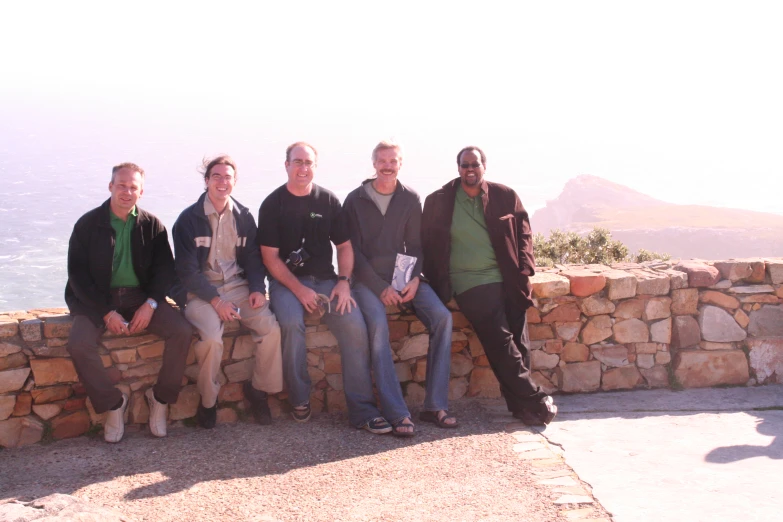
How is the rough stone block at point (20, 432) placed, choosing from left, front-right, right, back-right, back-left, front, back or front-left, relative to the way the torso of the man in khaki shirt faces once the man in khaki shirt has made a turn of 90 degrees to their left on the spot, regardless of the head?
back

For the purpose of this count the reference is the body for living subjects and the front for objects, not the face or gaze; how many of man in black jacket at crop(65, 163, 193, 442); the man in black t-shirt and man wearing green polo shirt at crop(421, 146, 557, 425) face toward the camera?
3

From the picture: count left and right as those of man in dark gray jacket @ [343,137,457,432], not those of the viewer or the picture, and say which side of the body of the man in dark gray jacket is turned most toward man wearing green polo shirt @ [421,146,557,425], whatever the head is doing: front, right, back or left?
left

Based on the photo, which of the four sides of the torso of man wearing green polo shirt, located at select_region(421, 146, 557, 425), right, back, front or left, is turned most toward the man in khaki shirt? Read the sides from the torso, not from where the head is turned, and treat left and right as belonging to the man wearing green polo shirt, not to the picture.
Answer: right

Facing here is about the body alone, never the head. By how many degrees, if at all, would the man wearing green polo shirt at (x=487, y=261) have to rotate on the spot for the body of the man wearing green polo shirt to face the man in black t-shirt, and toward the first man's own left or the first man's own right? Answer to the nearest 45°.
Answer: approximately 90° to the first man's own right

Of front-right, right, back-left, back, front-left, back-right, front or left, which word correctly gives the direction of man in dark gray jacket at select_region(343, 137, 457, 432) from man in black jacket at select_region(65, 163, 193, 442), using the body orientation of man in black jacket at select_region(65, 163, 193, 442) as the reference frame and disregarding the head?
left

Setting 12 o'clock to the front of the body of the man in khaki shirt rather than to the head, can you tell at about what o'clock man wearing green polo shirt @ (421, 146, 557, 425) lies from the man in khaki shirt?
The man wearing green polo shirt is roughly at 9 o'clock from the man in khaki shirt.

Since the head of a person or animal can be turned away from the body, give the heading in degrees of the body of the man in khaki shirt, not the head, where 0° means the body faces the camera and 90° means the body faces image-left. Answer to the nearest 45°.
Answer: approximately 0°

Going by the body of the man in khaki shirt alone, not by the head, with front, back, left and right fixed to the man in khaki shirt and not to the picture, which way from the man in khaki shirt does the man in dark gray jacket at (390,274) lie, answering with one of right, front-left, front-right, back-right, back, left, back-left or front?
left

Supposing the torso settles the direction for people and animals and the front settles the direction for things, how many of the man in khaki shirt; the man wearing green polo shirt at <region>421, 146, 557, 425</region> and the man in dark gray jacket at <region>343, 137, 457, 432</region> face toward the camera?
3

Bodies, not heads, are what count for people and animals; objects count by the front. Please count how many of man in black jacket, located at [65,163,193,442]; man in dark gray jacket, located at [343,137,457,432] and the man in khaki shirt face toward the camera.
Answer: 3
